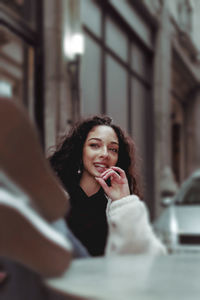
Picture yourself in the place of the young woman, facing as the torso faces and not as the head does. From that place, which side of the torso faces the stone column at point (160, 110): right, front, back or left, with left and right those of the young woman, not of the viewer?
back

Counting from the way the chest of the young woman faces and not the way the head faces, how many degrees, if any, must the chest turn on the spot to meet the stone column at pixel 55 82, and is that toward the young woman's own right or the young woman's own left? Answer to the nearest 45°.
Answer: approximately 180°

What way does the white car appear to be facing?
toward the camera

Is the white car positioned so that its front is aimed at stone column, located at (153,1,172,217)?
no

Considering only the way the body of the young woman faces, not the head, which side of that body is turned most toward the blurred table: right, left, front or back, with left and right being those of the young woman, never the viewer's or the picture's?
front

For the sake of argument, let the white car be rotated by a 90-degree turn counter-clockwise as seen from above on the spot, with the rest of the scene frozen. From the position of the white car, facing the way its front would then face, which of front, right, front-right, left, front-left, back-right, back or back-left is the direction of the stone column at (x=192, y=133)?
left

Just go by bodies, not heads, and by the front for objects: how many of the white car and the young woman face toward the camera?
2

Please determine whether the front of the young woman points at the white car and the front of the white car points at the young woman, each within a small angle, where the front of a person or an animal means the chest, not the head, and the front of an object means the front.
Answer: no

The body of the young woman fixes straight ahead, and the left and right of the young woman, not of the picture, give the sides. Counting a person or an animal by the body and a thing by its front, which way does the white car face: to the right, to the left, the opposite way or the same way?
the same way

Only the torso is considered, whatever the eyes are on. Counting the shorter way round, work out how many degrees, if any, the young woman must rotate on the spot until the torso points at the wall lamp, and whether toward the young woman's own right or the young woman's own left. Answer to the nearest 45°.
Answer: approximately 180°

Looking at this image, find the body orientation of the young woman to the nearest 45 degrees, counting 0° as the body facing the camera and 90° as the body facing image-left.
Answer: approximately 0°

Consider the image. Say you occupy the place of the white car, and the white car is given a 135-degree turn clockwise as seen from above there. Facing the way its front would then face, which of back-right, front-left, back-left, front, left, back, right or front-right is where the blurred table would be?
back-left

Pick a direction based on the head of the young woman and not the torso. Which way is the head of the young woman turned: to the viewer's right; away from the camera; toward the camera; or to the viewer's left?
toward the camera
